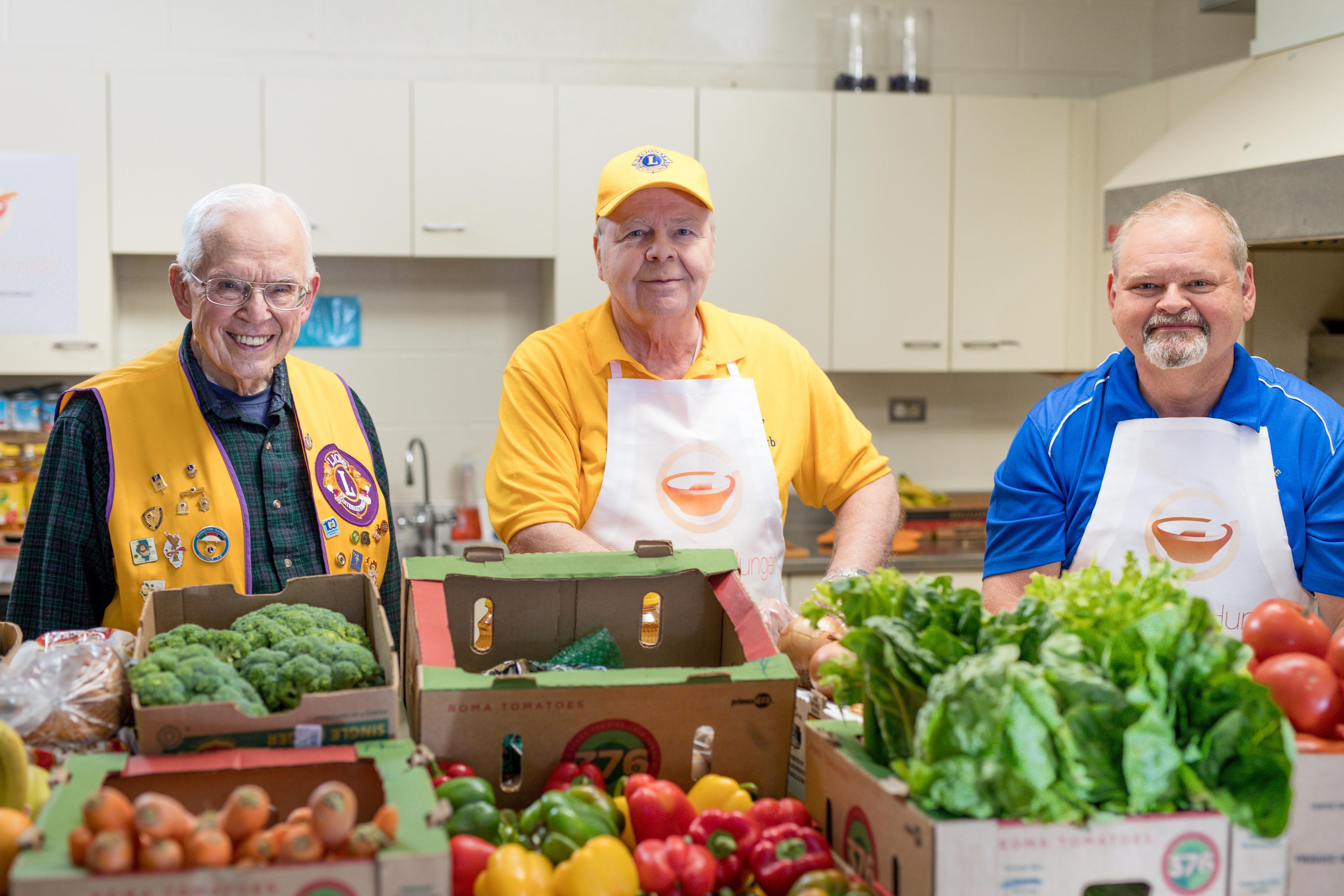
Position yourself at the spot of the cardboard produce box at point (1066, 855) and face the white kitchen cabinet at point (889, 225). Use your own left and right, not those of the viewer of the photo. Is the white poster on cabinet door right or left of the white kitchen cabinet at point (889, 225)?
left

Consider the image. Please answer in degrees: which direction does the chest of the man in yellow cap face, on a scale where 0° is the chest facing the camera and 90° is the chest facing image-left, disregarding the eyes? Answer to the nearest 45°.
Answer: approximately 0°

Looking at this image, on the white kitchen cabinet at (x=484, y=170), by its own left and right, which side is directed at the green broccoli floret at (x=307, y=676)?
front

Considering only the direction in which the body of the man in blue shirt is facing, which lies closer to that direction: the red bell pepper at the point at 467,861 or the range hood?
the red bell pepper

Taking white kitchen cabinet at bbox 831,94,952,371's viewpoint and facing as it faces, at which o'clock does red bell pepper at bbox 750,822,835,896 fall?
The red bell pepper is roughly at 12 o'clock from the white kitchen cabinet.

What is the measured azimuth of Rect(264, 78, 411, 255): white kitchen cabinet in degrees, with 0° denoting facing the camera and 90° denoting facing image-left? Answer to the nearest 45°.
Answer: approximately 0°

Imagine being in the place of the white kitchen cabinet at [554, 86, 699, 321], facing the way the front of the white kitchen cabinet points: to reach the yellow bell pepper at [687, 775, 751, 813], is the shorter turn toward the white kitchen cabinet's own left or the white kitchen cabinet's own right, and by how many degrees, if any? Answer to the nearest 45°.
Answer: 0° — it already faces it

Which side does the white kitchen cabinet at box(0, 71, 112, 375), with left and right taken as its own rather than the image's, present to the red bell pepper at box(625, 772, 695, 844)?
front

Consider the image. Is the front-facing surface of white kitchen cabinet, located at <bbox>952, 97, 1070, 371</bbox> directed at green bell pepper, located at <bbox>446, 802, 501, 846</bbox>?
yes
